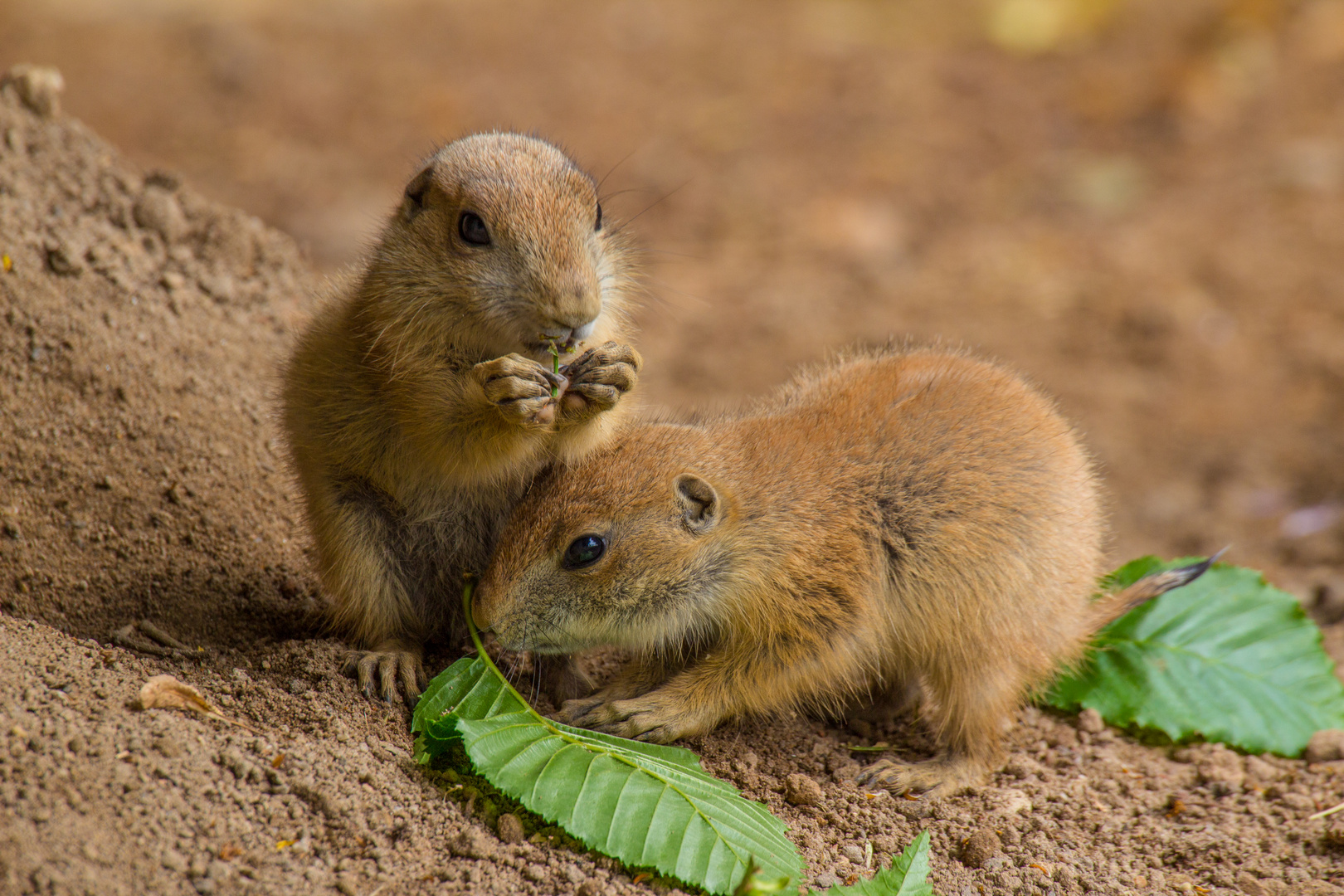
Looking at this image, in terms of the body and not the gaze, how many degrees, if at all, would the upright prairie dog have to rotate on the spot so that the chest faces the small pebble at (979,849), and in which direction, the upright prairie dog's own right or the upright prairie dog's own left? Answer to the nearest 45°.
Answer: approximately 45° to the upright prairie dog's own left

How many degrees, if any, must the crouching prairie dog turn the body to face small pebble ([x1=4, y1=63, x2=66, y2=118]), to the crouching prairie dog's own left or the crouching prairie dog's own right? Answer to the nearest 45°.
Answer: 0° — it already faces it

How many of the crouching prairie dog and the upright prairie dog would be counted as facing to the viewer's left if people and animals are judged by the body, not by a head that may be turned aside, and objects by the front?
1

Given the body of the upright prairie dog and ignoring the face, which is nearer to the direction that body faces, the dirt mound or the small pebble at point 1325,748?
the small pebble

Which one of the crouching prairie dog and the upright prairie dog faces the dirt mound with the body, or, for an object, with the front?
the crouching prairie dog

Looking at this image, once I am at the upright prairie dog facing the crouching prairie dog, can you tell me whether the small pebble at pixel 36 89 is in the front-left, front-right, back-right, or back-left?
back-left

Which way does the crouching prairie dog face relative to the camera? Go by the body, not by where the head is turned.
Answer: to the viewer's left

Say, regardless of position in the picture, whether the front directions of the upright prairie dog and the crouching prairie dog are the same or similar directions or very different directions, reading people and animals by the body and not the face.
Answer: very different directions

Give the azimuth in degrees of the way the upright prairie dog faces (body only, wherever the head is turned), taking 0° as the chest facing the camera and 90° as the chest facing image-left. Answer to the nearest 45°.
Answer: approximately 315°
